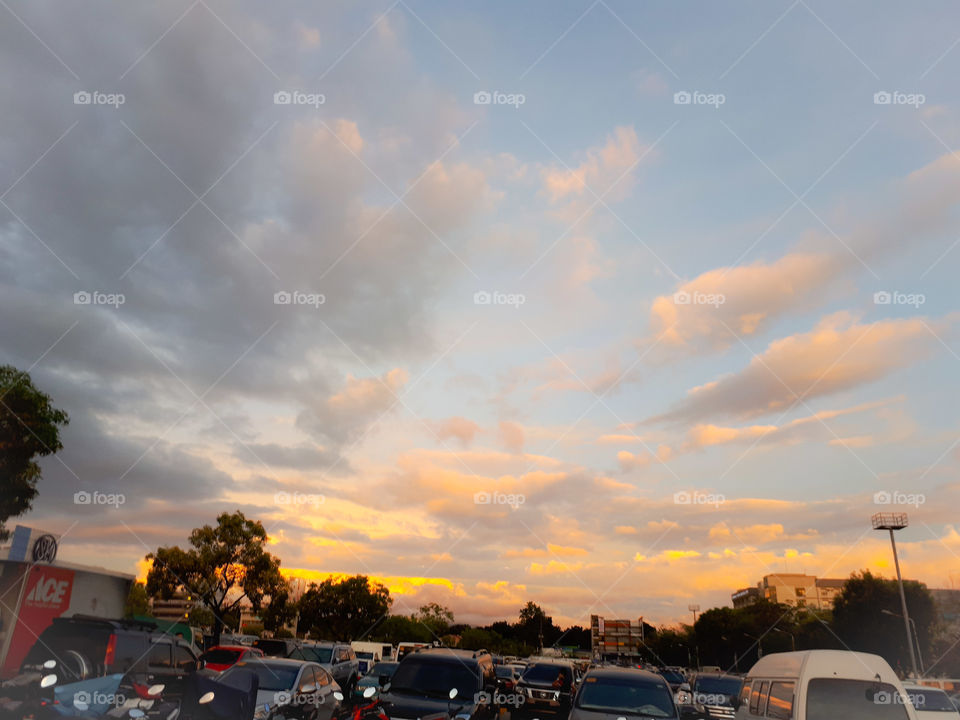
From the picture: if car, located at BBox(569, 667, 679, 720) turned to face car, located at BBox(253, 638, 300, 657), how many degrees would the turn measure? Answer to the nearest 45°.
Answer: approximately 135° to its right

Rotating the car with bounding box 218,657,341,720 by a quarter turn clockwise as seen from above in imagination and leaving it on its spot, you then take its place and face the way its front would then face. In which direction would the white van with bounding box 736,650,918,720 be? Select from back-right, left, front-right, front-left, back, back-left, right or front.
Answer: back

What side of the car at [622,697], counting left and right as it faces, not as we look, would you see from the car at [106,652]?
right

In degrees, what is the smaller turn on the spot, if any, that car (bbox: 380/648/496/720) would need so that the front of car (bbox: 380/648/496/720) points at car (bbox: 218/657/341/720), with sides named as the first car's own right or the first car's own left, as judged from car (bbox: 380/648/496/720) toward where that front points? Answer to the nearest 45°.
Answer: approximately 45° to the first car's own right

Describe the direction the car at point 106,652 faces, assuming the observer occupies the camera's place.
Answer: facing away from the viewer and to the right of the viewer

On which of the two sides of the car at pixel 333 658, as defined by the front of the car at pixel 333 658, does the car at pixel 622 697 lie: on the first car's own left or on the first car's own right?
on the first car's own left

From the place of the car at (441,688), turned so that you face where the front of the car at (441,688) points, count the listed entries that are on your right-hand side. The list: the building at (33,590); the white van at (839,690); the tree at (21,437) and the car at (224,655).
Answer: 3

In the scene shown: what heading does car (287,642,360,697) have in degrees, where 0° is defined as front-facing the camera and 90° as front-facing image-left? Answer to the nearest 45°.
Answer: approximately 45°

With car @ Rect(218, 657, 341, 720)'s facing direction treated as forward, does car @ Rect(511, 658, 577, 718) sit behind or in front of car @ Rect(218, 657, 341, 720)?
behind

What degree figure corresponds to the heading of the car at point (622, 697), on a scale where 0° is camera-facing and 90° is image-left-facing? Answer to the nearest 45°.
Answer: approximately 0°

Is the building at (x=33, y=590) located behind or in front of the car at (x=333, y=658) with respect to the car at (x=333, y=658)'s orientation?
in front

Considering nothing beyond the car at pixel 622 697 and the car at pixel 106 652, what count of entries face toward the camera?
1
